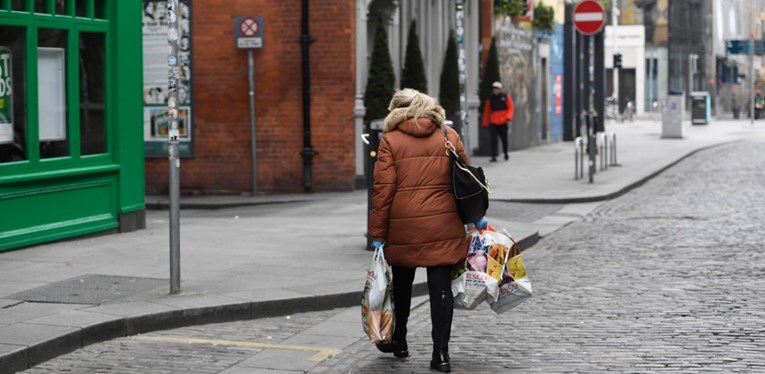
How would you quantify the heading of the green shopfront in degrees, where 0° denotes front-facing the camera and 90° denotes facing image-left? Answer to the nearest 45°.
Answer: approximately 315°

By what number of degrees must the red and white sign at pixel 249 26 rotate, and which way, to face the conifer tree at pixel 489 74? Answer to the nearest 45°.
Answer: approximately 135° to its left

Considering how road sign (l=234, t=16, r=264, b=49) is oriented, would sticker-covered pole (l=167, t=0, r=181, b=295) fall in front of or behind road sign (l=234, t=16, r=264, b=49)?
in front

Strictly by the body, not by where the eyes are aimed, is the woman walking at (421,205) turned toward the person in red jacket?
yes

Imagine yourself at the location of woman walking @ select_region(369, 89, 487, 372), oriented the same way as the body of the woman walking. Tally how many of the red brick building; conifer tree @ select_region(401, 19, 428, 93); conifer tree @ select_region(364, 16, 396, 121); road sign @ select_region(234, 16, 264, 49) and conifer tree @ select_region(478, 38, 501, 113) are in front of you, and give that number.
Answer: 5

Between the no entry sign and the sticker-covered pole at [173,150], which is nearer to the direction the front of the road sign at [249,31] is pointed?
the sticker-covered pole

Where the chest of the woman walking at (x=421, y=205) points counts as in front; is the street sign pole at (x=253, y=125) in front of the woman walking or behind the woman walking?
in front

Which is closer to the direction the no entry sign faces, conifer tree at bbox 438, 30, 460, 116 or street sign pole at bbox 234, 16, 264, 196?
the street sign pole

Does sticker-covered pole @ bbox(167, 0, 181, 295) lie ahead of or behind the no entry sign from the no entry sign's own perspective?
ahead

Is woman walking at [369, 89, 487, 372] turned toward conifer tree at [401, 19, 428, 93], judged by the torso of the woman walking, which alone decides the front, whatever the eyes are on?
yes

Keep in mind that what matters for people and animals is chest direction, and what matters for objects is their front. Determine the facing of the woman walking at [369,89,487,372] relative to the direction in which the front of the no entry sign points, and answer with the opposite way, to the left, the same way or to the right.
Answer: the opposite way

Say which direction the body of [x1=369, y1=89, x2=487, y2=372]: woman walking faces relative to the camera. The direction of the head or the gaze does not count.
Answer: away from the camera
